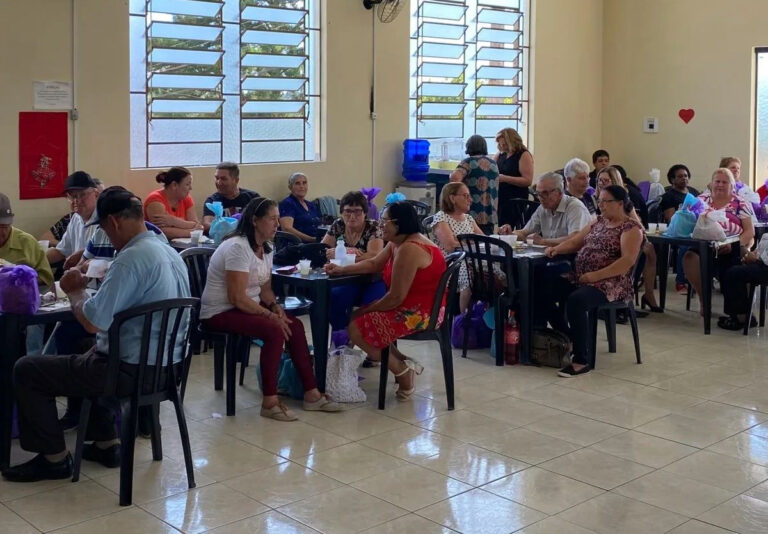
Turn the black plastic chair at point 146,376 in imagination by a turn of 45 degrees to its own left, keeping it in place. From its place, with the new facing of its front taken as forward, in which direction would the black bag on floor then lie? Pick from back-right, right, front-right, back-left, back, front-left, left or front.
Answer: back-right

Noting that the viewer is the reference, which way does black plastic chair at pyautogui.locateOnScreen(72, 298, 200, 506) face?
facing away from the viewer and to the left of the viewer

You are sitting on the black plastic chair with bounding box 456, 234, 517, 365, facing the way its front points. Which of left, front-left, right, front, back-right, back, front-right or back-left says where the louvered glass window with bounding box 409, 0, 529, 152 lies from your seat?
front-left

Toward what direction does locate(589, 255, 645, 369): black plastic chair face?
to the viewer's left

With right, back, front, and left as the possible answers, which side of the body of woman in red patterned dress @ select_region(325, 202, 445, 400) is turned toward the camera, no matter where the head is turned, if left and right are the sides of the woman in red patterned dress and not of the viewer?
left

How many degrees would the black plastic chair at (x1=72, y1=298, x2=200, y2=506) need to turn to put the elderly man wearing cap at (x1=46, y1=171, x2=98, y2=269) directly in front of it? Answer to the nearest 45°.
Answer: approximately 45° to its right

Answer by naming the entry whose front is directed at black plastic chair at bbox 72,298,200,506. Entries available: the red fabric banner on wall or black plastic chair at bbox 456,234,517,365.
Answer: the red fabric banner on wall

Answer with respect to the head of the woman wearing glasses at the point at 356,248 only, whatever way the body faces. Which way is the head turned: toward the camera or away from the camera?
toward the camera

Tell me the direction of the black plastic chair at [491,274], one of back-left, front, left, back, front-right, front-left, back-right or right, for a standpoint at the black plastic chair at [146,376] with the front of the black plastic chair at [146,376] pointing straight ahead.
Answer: right

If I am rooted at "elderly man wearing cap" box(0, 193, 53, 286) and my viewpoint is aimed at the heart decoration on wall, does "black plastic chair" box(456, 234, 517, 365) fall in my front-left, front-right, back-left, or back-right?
front-right

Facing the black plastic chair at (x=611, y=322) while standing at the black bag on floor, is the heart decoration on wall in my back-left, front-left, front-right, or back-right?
front-left

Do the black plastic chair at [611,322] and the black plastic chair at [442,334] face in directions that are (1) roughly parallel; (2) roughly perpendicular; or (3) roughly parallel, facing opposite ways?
roughly parallel

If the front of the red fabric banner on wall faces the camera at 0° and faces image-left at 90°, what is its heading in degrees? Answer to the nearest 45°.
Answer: approximately 0°

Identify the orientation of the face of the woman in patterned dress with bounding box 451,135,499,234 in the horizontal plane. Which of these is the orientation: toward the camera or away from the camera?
away from the camera

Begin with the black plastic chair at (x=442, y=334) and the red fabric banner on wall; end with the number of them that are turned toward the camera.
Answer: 1
